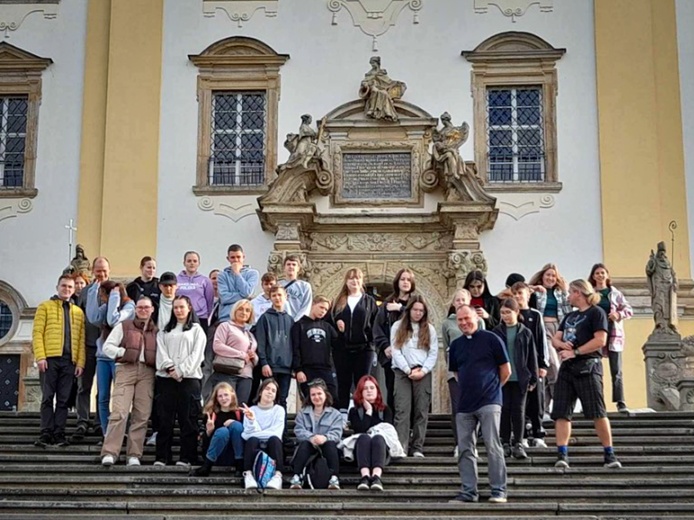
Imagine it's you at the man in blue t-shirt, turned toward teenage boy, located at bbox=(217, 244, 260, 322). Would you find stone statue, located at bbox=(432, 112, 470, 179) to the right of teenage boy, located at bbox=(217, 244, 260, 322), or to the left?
right

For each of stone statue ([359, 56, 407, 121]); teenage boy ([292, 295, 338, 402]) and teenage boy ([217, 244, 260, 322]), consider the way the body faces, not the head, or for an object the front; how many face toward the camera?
3

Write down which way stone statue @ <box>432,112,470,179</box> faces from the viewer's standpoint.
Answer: facing the viewer and to the left of the viewer

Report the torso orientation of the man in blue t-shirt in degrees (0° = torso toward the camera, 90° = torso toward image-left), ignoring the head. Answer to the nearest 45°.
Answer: approximately 45°

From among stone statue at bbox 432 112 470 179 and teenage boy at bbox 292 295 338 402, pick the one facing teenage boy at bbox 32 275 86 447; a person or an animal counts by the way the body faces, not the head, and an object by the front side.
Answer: the stone statue

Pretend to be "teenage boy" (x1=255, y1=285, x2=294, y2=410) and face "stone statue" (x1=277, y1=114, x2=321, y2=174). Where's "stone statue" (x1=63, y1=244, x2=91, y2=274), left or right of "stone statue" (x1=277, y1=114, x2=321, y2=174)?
left

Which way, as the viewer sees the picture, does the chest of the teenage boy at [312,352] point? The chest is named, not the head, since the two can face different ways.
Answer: toward the camera

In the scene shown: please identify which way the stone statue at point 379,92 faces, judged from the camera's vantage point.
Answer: facing the viewer

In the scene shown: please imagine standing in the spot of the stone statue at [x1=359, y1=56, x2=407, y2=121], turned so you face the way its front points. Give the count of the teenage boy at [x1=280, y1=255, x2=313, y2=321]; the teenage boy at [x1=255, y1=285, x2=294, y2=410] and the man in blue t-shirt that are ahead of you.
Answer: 3

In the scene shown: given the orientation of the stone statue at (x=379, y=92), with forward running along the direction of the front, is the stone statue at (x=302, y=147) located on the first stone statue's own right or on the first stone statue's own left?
on the first stone statue's own right
